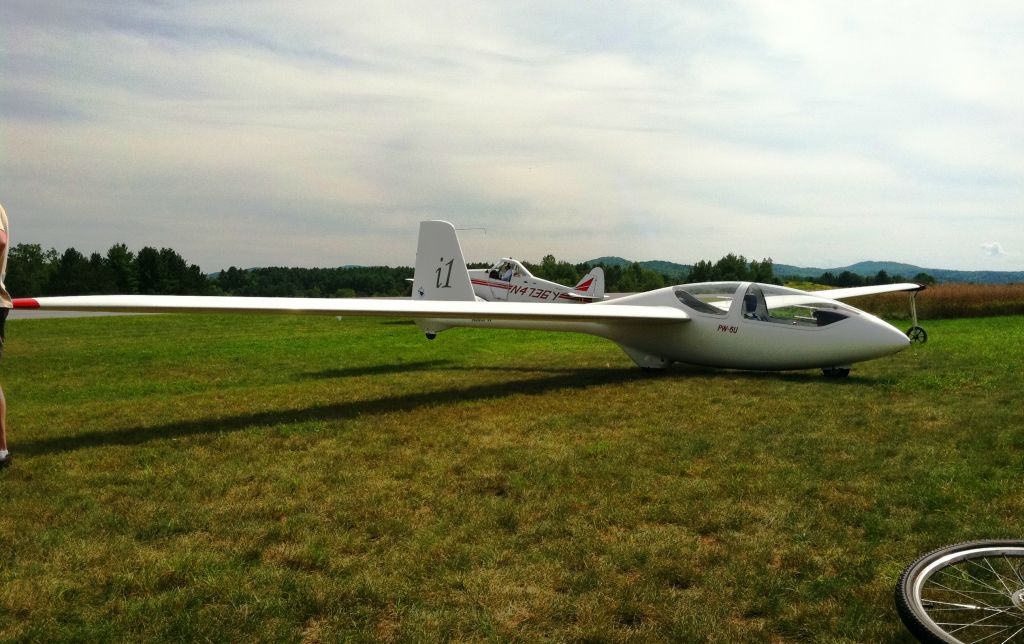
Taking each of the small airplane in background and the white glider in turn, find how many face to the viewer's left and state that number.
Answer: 1

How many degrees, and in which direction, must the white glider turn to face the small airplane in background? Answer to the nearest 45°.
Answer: approximately 135° to its left

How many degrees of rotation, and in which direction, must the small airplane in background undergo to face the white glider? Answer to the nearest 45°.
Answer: approximately 90° to its left

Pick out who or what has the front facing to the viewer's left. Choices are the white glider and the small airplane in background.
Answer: the small airplane in background

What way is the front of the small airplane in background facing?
to the viewer's left
